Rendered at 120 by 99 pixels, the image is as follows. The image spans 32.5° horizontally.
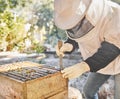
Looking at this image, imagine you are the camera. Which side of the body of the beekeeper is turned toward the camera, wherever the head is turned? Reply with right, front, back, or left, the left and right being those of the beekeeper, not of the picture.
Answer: left

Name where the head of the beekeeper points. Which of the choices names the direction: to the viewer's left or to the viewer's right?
to the viewer's left
